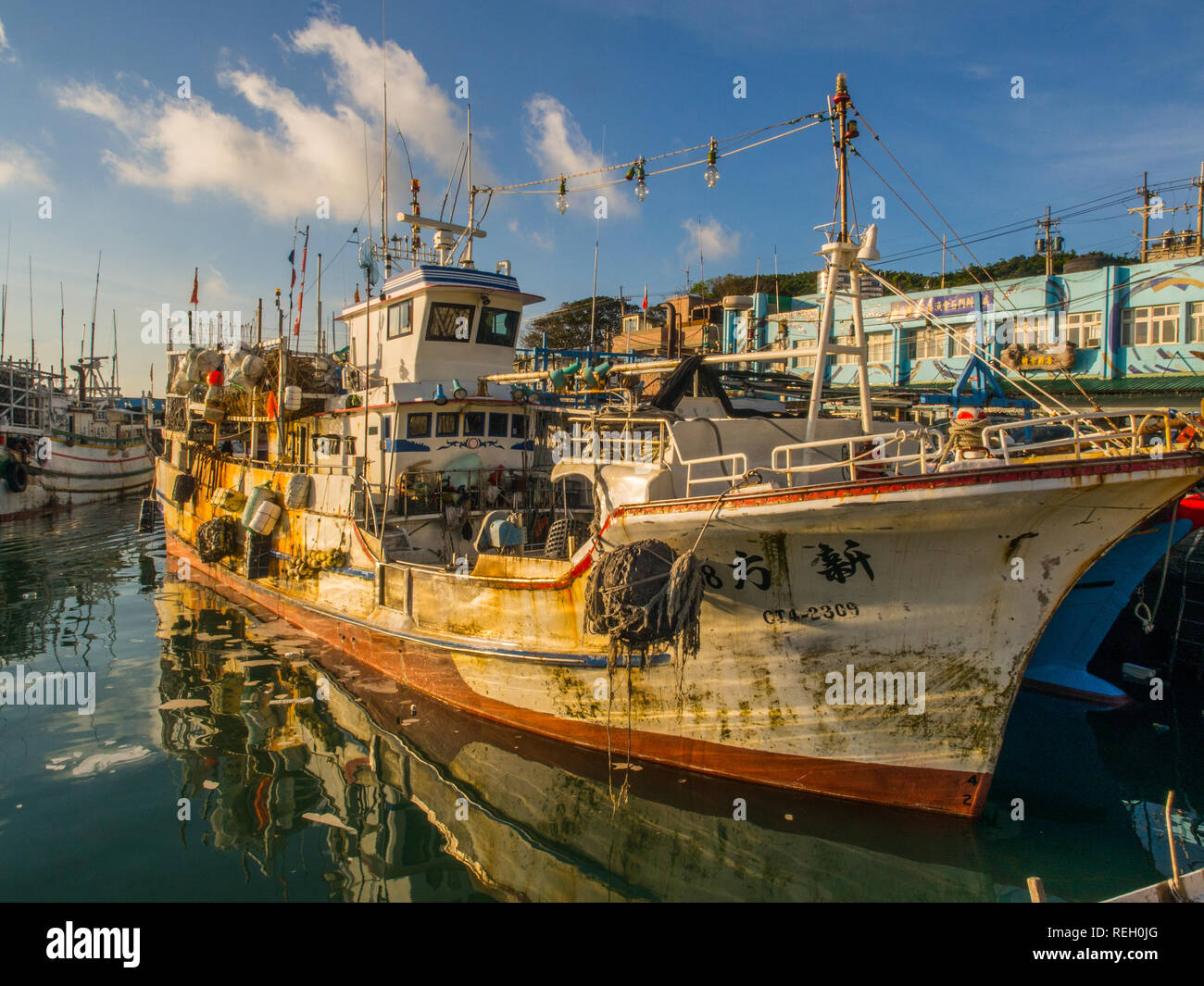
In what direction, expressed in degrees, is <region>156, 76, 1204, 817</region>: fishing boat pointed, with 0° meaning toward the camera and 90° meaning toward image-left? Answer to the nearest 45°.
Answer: approximately 315°

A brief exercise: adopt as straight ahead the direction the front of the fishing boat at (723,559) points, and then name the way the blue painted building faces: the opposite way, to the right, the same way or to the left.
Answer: to the right

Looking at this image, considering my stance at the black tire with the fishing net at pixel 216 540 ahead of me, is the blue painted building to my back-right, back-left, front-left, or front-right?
front-left

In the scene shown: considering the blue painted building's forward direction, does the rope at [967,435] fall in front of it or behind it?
in front

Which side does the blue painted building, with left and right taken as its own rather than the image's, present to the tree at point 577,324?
right

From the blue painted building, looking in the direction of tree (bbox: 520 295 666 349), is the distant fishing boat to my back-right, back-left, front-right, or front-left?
front-left

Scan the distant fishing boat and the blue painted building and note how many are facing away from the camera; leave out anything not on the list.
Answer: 0

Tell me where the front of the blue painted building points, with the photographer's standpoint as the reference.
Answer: facing the viewer and to the left of the viewer

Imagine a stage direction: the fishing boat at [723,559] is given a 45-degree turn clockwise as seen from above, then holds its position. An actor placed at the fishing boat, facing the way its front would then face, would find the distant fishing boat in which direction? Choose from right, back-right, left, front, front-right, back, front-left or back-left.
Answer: back-right

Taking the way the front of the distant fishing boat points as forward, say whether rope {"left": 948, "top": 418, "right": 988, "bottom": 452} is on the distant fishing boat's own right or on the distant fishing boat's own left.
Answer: on the distant fishing boat's own left

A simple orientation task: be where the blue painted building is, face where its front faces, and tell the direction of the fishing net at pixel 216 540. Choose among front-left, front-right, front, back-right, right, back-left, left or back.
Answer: front
